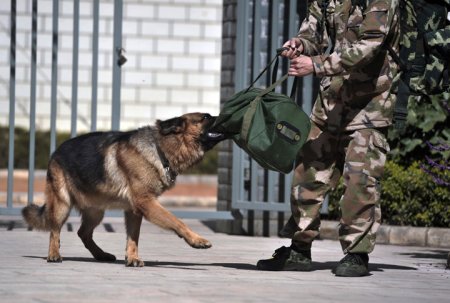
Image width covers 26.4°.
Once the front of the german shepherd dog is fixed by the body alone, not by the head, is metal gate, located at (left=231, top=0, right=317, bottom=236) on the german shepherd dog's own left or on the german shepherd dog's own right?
on the german shepherd dog's own left

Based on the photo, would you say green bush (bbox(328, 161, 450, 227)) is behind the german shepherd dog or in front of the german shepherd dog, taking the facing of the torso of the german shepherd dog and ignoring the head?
in front

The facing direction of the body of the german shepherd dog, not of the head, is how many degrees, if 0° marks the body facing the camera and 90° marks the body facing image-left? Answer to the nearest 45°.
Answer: approximately 270°
